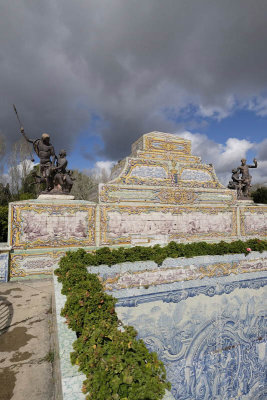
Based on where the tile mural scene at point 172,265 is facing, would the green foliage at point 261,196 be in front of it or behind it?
behind

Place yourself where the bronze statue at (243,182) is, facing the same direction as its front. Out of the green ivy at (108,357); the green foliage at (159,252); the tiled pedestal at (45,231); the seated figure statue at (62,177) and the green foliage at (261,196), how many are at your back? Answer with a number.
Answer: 1

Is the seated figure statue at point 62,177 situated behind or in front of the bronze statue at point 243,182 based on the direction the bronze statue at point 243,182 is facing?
in front

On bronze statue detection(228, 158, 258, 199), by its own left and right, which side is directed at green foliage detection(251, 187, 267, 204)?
back

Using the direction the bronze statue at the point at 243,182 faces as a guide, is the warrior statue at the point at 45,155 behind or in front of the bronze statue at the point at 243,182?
in front

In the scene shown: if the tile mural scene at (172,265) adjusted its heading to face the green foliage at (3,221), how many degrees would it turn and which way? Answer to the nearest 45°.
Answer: approximately 135° to its right

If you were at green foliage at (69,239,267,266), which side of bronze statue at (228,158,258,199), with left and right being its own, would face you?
front

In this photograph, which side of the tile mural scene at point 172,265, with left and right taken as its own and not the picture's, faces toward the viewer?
front

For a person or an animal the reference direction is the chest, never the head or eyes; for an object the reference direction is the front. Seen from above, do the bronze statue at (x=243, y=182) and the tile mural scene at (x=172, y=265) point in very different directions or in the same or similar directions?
same or similar directions
